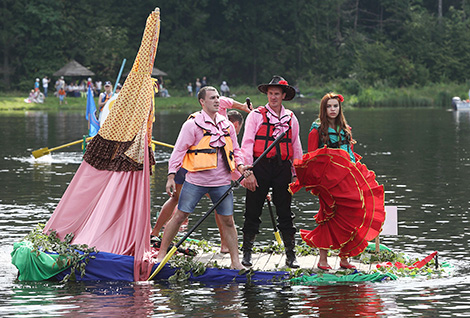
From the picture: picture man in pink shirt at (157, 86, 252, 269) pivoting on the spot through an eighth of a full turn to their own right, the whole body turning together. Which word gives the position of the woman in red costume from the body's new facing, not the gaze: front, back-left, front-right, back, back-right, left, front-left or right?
left

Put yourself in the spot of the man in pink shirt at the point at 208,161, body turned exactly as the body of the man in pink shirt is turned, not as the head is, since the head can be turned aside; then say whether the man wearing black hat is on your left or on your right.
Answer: on your left

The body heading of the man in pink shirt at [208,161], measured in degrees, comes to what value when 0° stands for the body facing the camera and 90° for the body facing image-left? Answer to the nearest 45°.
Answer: approximately 315°

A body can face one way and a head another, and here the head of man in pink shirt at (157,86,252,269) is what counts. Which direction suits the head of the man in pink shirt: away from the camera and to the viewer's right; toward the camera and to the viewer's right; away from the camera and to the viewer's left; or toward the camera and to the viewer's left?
toward the camera and to the viewer's right
